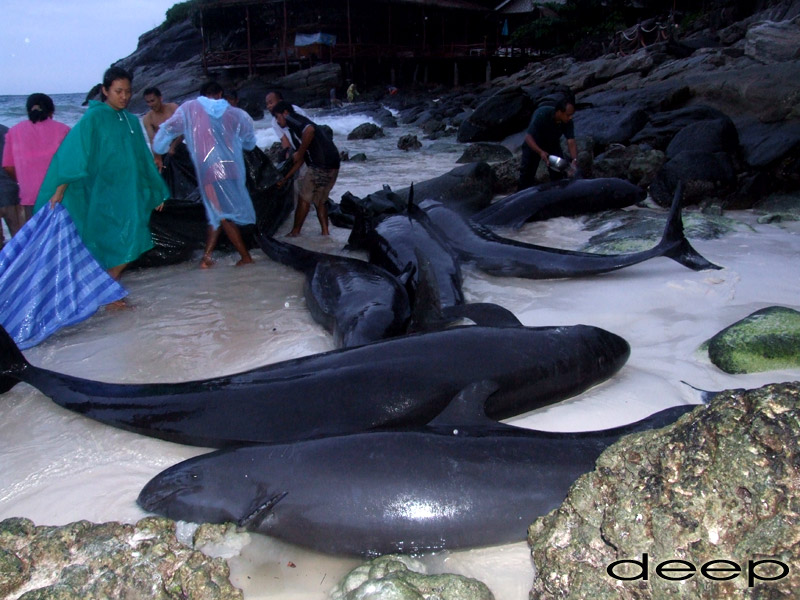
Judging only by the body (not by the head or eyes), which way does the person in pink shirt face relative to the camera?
away from the camera

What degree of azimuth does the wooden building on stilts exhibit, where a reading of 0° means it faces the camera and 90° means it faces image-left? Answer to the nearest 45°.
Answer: approximately 0°

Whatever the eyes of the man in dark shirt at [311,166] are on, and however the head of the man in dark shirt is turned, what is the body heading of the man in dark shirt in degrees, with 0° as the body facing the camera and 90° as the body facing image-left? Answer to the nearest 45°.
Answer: approximately 90°

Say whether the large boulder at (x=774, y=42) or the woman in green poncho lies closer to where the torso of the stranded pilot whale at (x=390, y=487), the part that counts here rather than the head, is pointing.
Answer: the woman in green poncho

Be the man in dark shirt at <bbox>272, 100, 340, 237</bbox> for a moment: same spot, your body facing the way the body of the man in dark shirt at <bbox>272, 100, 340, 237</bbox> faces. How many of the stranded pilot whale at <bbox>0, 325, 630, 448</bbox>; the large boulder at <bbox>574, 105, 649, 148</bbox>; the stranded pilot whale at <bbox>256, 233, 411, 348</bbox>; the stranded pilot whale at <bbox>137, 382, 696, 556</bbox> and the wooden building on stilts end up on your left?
3

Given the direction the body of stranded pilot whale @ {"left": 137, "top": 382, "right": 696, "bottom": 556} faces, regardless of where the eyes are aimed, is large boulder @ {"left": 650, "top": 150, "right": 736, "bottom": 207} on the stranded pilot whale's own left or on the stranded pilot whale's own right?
on the stranded pilot whale's own right

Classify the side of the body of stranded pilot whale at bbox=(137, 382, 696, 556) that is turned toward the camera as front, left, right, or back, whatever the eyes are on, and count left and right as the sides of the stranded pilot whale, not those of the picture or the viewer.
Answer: left

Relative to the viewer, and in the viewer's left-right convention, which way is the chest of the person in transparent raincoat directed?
facing away from the viewer
